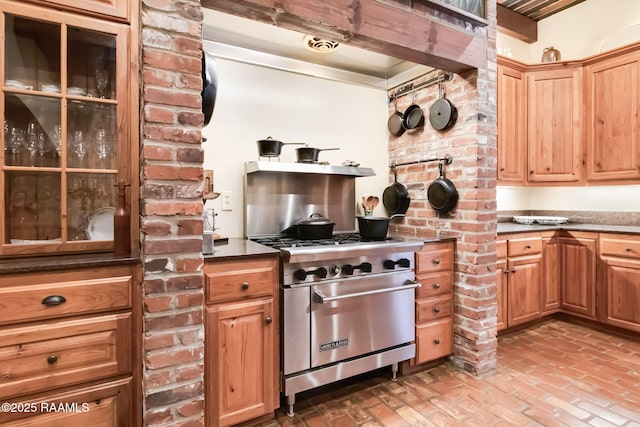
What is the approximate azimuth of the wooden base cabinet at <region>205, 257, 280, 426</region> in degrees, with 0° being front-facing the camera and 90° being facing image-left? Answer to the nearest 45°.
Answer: approximately 315°

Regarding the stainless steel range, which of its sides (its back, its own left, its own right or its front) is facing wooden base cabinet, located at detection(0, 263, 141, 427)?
right

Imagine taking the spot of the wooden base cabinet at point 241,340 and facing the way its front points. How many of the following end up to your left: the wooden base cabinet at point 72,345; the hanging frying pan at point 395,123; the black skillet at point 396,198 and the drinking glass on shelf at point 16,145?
2

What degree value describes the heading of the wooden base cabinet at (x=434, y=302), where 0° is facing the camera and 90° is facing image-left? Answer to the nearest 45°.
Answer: approximately 315°
